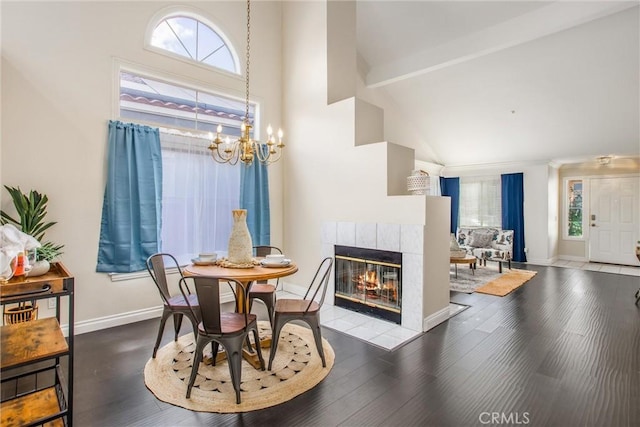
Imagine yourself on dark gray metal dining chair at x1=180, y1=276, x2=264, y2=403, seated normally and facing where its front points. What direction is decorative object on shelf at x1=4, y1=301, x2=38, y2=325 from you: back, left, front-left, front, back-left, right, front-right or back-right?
left

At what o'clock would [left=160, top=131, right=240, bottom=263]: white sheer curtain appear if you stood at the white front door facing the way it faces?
The white sheer curtain is roughly at 1 o'clock from the white front door.

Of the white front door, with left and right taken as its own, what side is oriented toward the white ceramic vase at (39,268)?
front

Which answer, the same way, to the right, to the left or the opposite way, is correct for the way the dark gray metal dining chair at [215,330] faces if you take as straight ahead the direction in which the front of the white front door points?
the opposite way

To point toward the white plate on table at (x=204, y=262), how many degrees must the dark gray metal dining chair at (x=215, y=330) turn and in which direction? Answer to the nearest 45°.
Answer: approximately 45° to its left

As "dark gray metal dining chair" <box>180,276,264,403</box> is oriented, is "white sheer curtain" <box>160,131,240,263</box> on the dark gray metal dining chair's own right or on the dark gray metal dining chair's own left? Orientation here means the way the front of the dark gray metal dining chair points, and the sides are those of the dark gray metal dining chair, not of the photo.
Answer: on the dark gray metal dining chair's own left

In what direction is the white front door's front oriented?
toward the camera

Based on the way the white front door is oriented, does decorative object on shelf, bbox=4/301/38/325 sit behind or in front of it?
in front

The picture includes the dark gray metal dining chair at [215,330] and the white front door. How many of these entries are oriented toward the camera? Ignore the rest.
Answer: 1

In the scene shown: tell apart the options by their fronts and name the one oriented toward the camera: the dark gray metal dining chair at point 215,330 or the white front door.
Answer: the white front door

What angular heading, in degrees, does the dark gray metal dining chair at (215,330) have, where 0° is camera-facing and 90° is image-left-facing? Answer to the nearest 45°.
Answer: approximately 225°

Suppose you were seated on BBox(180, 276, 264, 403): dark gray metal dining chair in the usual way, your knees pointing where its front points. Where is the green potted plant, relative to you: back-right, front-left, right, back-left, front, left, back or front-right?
left

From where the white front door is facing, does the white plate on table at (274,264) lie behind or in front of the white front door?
in front
